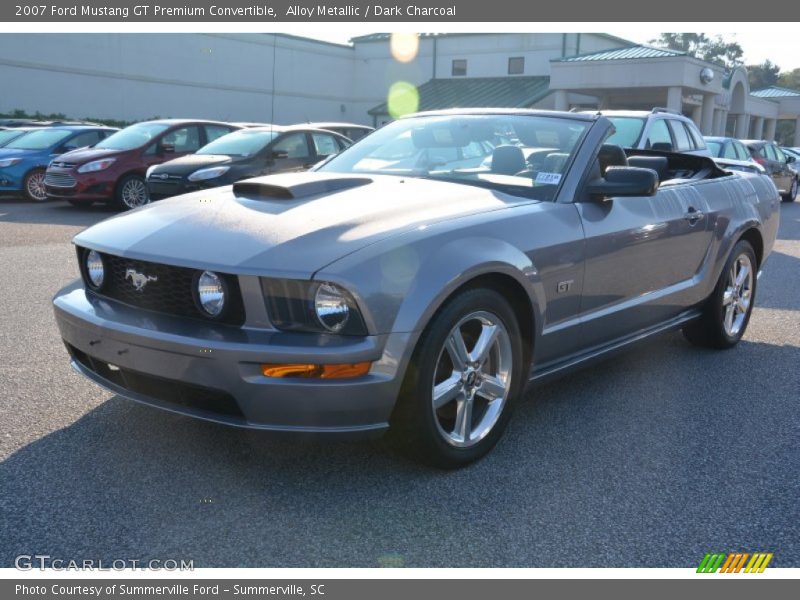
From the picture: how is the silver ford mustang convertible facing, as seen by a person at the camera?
facing the viewer and to the left of the viewer

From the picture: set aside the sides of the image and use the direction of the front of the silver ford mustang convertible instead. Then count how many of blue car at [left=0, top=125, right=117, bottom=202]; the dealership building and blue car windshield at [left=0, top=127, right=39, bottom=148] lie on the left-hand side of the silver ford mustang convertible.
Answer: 0

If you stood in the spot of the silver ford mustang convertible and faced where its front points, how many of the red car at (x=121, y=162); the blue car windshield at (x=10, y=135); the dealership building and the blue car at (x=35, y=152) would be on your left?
0

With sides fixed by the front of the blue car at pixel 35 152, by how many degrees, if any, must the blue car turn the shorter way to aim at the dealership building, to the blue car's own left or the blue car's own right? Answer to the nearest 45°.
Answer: approximately 180°

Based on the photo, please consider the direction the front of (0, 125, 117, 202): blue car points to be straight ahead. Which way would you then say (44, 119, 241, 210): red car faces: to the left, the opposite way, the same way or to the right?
the same way

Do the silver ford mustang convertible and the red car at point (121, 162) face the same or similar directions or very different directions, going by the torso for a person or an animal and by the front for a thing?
same or similar directions

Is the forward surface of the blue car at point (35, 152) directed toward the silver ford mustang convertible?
no

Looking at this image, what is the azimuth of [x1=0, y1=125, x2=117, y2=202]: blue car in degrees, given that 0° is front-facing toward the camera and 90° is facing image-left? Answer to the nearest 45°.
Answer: approximately 45°

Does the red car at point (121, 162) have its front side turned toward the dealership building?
no

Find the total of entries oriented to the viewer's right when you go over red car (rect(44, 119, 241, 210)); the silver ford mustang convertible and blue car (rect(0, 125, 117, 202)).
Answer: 0

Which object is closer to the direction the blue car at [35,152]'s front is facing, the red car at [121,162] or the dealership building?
the red car

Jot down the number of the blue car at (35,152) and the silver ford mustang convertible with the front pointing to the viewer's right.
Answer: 0

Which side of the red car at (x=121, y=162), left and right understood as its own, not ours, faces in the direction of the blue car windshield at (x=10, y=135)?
right

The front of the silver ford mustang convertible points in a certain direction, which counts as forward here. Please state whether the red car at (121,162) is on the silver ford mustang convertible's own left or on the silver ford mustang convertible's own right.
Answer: on the silver ford mustang convertible's own right

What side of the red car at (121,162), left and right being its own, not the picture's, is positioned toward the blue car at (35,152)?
right

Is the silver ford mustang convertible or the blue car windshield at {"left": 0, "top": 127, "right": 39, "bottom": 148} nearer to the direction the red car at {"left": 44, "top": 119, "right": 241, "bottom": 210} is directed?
the silver ford mustang convertible

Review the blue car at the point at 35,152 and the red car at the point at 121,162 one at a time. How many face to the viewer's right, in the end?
0
